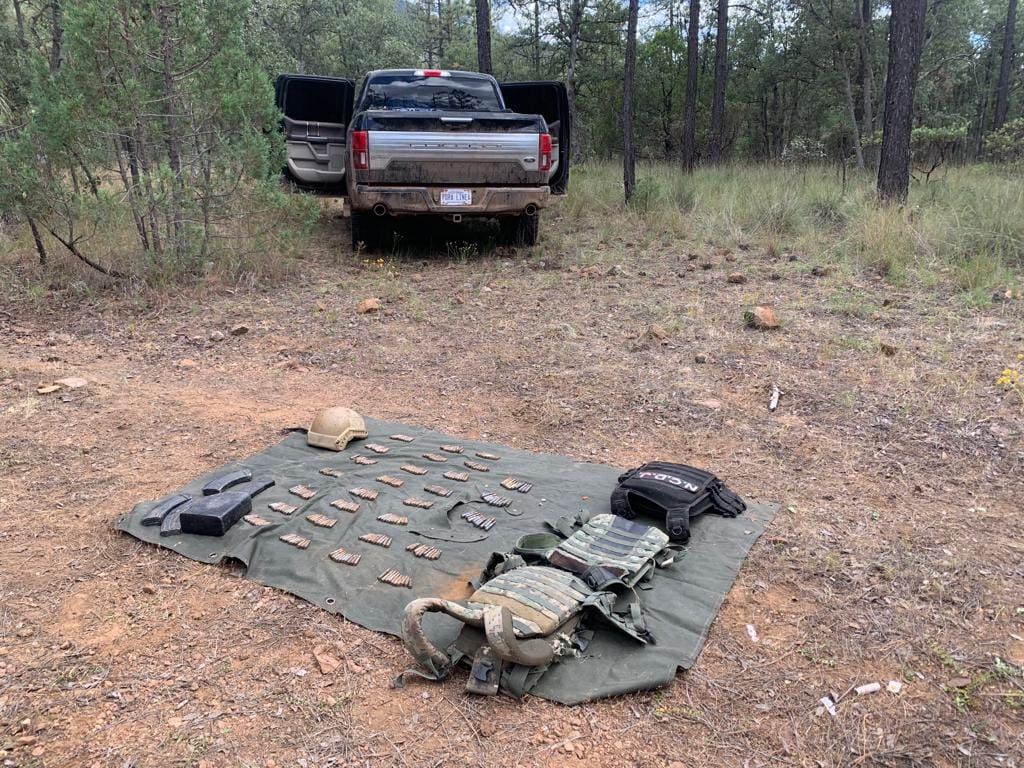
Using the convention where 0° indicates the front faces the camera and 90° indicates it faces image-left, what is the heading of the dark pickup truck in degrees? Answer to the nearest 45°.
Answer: approximately 180°

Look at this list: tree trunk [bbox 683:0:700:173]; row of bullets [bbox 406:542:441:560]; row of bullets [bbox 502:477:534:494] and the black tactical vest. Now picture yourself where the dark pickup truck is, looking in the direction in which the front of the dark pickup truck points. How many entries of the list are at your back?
3

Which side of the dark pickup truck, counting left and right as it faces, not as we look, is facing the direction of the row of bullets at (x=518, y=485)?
back

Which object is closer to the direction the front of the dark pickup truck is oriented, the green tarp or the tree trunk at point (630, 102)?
the tree trunk

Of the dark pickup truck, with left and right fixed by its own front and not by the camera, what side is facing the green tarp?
back

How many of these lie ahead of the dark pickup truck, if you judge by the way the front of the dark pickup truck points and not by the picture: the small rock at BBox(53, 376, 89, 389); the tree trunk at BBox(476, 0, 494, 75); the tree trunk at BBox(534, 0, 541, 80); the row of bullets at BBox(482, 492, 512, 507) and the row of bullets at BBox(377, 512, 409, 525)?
2

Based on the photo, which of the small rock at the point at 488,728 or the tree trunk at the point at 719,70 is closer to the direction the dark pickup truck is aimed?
the tree trunk

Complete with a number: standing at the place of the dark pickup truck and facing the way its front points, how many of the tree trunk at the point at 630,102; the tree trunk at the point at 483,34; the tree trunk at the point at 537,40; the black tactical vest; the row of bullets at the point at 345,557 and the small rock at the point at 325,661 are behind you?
3

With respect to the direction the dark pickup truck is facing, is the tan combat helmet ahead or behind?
behind

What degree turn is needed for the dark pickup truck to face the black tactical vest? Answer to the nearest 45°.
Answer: approximately 180°

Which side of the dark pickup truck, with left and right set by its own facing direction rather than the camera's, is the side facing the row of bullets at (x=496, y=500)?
back

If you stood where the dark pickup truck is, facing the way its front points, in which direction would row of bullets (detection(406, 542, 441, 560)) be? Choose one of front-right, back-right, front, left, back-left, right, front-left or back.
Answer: back

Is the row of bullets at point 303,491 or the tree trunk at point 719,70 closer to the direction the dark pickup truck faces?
the tree trunk

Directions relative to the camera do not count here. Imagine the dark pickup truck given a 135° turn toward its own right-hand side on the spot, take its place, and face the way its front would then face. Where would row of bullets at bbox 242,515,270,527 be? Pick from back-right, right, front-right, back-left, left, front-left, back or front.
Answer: front-right

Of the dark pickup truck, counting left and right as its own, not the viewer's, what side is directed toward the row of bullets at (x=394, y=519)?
back

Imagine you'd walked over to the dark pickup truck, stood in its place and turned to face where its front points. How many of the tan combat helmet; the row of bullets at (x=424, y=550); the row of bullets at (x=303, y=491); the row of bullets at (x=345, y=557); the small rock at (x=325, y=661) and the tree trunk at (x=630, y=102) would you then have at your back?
5

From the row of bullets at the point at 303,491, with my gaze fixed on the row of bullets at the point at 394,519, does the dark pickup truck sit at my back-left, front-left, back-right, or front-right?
back-left

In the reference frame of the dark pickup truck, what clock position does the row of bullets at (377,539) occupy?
The row of bullets is roughly at 6 o'clock from the dark pickup truck.

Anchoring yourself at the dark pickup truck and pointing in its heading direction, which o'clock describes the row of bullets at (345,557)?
The row of bullets is roughly at 6 o'clock from the dark pickup truck.

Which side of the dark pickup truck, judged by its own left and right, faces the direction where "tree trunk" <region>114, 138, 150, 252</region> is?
left
